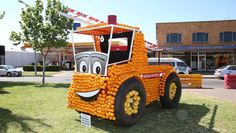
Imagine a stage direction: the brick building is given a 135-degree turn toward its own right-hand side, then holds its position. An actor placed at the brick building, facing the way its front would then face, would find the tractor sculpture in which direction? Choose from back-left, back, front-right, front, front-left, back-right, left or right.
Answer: back-left

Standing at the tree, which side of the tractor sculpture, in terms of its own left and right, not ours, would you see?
right

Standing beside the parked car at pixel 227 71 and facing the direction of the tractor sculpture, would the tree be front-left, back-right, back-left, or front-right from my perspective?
front-right

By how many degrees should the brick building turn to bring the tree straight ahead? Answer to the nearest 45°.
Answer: approximately 45° to its right

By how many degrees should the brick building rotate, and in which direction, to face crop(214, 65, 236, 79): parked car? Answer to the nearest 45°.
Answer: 0° — it already faces it

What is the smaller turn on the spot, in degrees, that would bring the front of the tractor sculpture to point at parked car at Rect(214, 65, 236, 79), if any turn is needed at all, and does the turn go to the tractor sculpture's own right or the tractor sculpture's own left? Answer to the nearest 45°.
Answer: approximately 180°

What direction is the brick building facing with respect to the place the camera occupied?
facing the viewer
